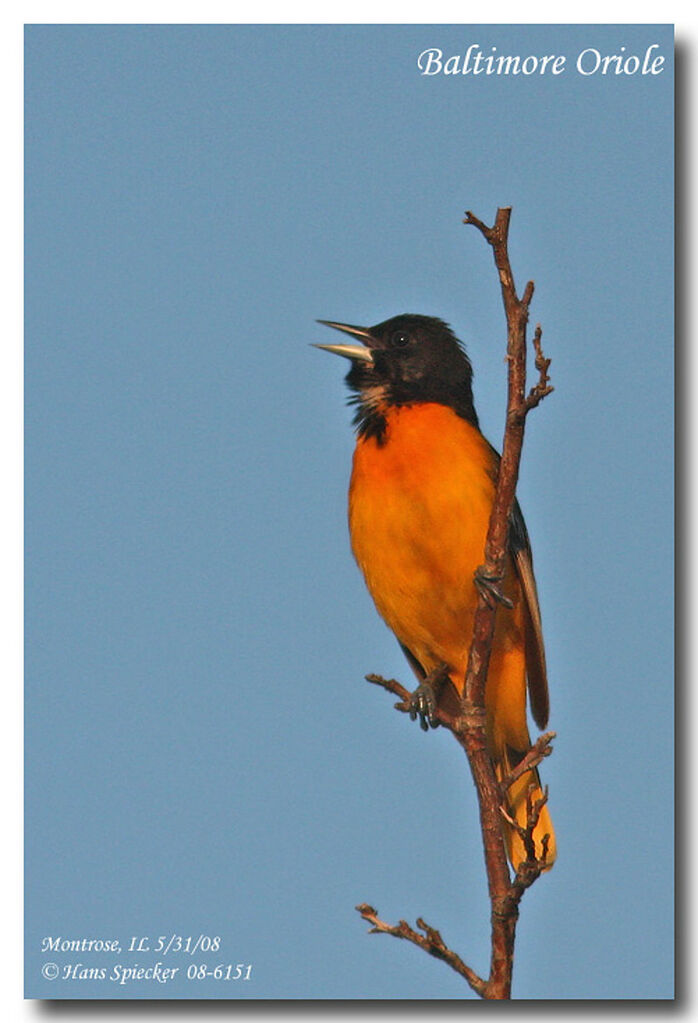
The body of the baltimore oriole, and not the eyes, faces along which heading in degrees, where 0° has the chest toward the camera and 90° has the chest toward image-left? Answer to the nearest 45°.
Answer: approximately 45°
